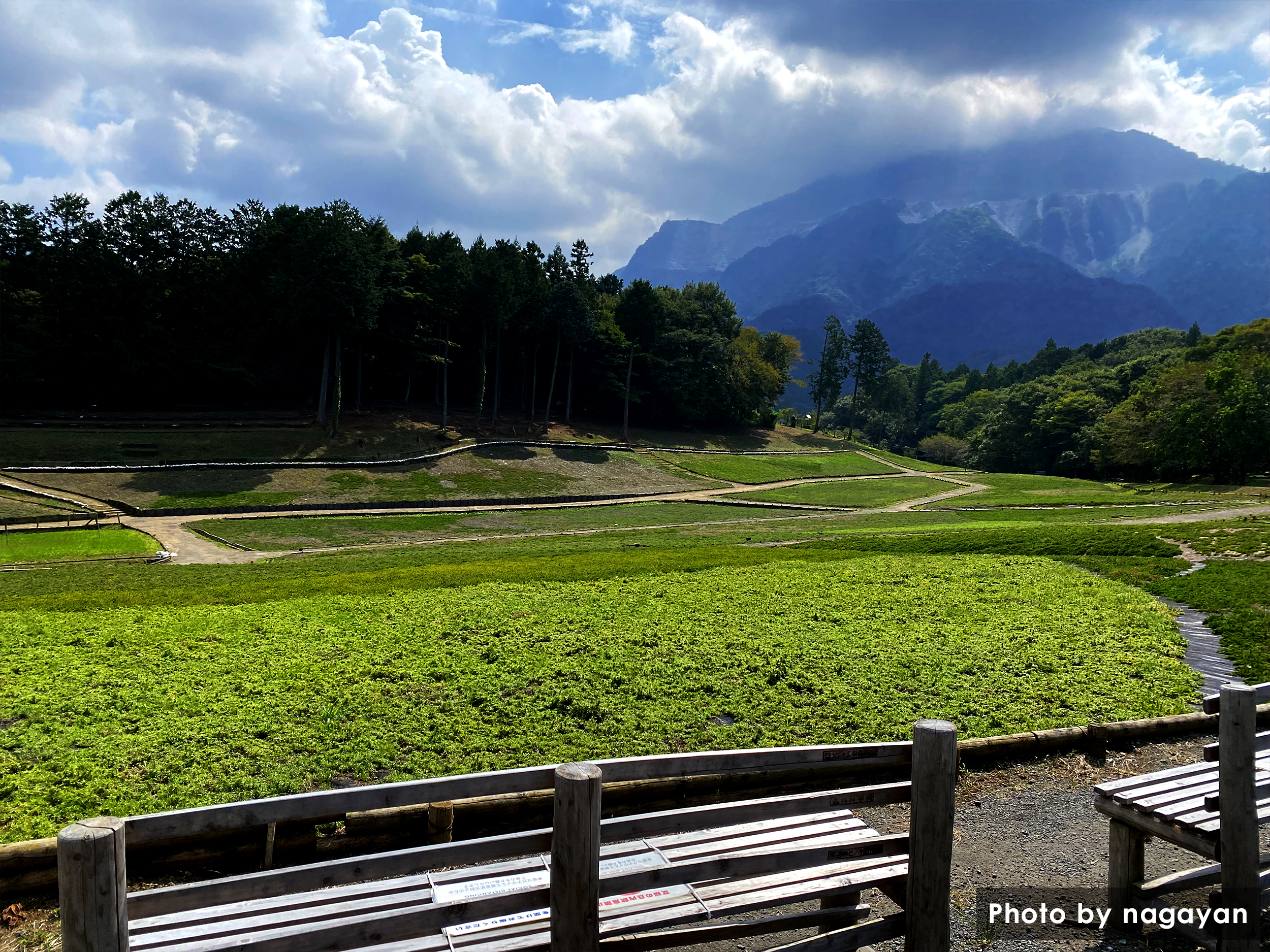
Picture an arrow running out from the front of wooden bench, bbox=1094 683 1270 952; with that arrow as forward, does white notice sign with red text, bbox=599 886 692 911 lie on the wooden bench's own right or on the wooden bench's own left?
on the wooden bench's own left

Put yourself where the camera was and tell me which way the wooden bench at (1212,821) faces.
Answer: facing away from the viewer and to the left of the viewer

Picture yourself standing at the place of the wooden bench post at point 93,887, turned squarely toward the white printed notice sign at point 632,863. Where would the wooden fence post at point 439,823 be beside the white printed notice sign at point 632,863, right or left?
left
